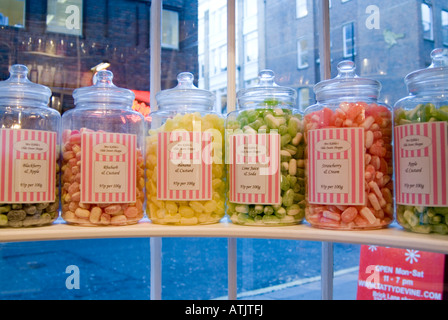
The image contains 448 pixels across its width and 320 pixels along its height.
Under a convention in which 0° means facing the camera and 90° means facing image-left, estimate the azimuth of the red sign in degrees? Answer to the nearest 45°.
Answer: approximately 0°
